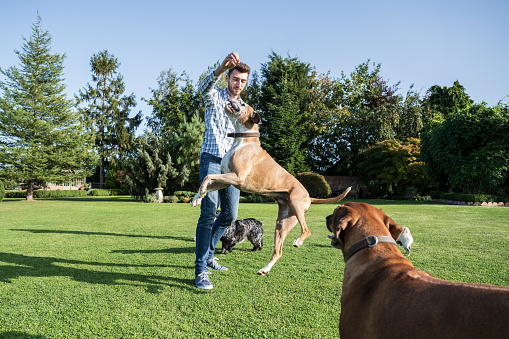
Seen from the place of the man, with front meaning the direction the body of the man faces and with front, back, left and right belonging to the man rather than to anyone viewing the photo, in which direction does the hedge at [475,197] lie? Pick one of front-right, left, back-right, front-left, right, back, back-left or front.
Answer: left

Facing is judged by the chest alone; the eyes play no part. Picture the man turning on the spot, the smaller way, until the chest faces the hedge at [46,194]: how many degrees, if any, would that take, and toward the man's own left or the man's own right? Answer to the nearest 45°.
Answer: approximately 180°

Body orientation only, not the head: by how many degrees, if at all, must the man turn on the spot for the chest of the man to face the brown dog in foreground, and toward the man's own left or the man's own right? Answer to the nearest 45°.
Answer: approximately 45° to the man's own right

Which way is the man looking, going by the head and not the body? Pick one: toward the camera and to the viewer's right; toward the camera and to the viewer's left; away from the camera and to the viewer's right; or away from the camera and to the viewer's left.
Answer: toward the camera and to the viewer's right

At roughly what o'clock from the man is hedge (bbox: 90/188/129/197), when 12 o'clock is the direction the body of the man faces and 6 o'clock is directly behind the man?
The hedge is roughly at 7 o'clock from the man.

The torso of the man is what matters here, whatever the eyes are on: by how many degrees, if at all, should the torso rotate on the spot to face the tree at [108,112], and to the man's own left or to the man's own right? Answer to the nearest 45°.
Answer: approximately 135° to the man's own left

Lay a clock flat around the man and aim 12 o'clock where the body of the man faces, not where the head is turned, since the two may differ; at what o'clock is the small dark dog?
The small dark dog is roughly at 8 o'clock from the man.

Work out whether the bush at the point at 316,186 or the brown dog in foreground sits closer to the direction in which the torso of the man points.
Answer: the brown dog in foreground

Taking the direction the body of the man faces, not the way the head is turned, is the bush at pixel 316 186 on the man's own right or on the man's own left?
on the man's own left

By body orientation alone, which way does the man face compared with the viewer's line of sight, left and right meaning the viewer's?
facing the viewer and to the right of the viewer

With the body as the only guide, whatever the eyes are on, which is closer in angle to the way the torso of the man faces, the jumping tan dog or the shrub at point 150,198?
the jumping tan dog

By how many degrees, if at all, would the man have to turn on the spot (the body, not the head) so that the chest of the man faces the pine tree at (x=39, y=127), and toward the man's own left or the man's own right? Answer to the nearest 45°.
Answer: approximately 180°

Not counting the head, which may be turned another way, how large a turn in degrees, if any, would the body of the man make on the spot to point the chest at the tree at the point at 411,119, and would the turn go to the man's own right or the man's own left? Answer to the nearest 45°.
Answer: approximately 90° to the man's own left

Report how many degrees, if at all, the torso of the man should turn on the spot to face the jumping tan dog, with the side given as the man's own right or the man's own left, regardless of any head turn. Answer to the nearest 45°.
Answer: approximately 45° to the man's own left
